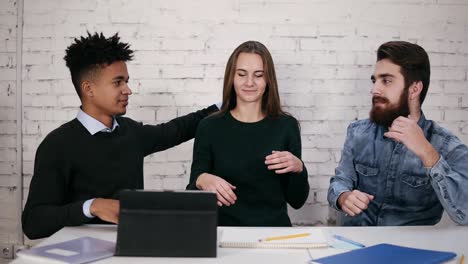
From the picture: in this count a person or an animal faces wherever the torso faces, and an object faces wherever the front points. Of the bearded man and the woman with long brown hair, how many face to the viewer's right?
0

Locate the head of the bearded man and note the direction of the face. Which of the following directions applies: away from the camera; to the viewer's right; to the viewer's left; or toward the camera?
to the viewer's left

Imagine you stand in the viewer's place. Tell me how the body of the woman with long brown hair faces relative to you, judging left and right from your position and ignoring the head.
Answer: facing the viewer

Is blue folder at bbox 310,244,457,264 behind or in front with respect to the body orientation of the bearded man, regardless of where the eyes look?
in front

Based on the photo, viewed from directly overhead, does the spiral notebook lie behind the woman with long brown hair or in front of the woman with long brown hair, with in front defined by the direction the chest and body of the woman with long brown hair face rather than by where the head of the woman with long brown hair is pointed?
in front

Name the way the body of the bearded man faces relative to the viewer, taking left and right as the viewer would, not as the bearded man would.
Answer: facing the viewer and to the left of the viewer
